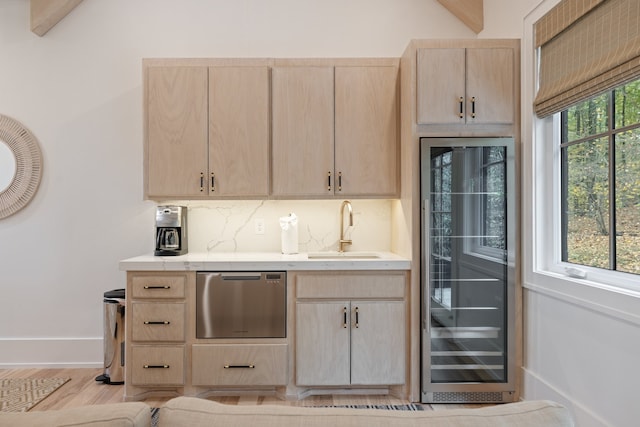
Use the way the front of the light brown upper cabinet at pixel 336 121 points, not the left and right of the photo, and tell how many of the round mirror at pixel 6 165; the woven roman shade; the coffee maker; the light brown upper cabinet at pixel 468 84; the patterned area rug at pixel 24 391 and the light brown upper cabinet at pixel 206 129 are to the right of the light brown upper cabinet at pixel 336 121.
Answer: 4

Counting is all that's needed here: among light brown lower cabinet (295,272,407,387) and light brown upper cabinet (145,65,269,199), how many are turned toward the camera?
2

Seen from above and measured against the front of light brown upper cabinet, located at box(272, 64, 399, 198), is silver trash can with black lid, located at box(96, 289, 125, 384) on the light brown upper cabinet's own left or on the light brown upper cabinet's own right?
on the light brown upper cabinet's own right

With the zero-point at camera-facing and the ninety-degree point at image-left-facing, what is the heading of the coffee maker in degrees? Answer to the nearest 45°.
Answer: approximately 0°

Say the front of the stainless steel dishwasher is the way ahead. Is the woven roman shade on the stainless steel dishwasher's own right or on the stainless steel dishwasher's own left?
on the stainless steel dishwasher's own left
